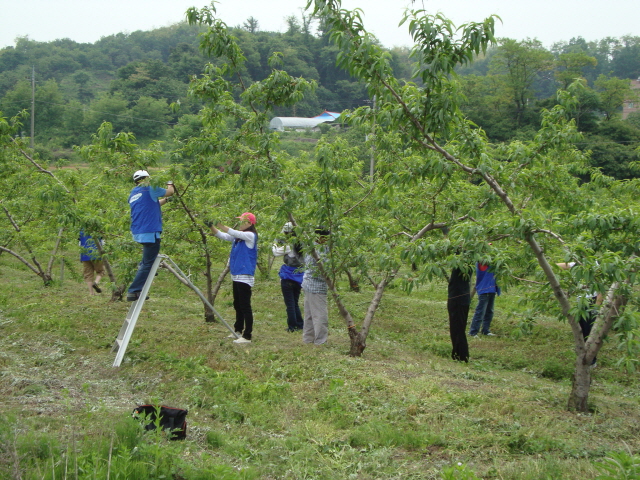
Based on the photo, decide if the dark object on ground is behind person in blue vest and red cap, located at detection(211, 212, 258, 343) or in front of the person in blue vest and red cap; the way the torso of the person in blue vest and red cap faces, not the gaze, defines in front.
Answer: in front

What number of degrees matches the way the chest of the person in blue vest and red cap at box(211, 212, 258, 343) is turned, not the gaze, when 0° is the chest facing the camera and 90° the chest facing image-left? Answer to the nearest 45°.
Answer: approximately 45°

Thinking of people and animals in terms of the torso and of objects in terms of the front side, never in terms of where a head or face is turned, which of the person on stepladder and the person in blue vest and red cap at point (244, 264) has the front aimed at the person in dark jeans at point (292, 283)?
the person on stepladder

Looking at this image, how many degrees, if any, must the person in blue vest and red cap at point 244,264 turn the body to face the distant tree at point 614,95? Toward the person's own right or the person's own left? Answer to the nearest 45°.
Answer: approximately 180°

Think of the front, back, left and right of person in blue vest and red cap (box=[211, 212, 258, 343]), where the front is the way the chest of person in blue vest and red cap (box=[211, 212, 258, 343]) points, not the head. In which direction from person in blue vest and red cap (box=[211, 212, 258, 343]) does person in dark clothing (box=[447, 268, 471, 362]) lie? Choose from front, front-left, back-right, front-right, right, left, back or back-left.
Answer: back-left

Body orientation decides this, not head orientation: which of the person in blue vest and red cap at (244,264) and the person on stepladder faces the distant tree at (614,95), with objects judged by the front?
the person on stepladder

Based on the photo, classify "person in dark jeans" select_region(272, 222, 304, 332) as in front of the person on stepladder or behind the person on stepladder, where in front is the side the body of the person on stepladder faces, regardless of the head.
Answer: in front

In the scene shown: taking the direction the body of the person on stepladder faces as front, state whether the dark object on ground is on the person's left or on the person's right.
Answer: on the person's right

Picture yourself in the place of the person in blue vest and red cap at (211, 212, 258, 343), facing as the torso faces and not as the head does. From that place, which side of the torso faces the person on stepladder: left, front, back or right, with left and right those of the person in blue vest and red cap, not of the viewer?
front

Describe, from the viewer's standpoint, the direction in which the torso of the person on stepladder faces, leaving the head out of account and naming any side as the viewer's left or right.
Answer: facing away from the viewer and to the right of the viewer

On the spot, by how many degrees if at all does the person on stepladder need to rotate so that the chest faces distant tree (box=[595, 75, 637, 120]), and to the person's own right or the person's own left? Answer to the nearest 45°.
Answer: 0° — they already face it

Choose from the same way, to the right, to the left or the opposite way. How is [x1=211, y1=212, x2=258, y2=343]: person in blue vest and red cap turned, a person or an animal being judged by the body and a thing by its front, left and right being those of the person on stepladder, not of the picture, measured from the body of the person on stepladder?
the opposite way

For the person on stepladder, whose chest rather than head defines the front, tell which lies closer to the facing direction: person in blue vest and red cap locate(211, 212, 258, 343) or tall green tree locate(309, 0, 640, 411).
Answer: the person in blue vest and red cap

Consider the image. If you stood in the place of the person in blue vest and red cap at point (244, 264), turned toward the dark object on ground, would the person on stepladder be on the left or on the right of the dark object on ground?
right

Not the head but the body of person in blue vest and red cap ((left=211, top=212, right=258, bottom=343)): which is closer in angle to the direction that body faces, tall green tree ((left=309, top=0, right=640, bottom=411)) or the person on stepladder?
the person on stepladder
